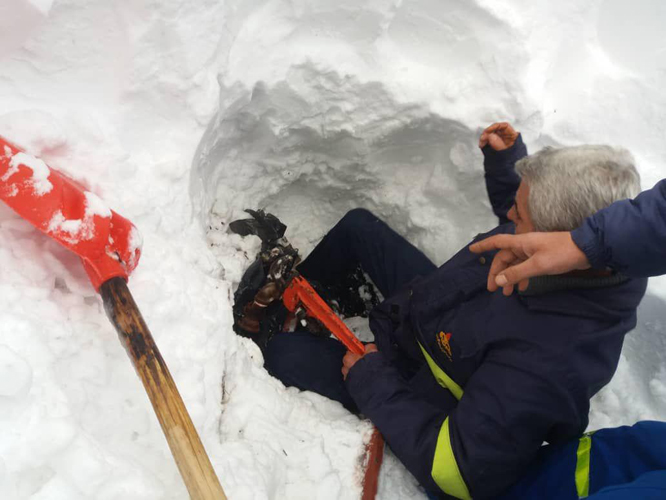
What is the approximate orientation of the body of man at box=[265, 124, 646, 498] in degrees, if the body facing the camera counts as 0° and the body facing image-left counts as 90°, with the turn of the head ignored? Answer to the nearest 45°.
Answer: approximately 90°
